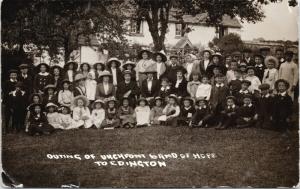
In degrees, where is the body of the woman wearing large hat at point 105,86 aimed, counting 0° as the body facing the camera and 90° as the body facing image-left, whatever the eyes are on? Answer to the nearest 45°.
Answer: approximately 0°

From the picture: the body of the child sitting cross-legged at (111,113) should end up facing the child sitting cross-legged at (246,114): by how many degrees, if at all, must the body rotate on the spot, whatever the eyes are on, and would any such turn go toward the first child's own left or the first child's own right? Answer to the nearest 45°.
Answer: approximately 90° to the first child's own left

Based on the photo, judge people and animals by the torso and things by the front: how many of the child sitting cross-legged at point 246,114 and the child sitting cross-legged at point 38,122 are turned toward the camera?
2
